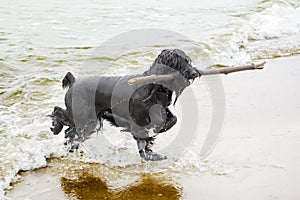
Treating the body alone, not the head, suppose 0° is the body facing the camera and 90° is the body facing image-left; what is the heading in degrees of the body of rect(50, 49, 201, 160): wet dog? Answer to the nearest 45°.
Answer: approximately 270°
